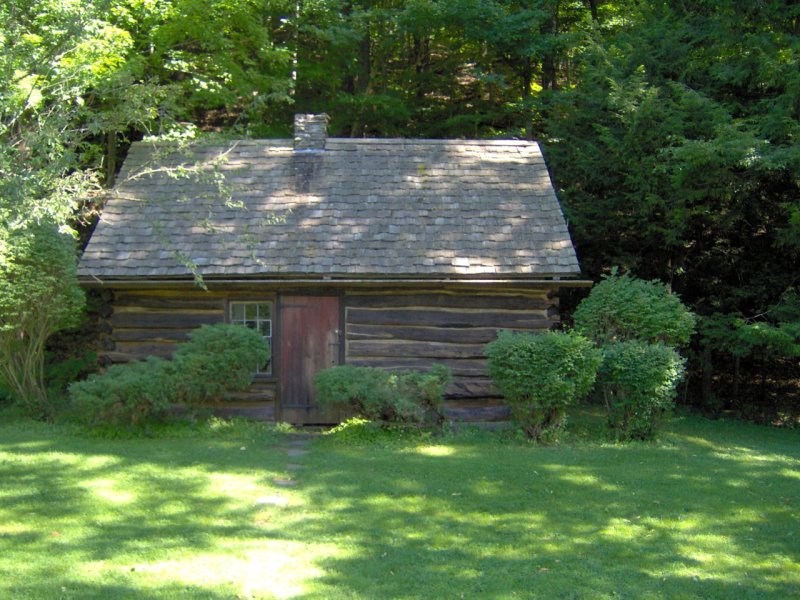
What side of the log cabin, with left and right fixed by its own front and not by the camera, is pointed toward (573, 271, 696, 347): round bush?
left

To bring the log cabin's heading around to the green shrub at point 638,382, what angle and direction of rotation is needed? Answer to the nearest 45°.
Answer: approximately 45° to its left

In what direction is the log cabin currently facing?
toward the camera

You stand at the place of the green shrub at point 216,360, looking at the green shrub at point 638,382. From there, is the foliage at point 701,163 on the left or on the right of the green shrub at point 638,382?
left

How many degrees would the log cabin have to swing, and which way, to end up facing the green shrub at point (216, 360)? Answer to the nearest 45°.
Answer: approximately 45° to its right

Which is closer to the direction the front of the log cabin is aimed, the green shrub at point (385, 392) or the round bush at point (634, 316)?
the green shrub

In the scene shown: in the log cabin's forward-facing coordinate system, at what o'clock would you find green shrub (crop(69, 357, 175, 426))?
The green shrub is roughly at 2 o'clock from the log cabin.

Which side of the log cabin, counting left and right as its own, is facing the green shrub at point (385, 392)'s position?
front

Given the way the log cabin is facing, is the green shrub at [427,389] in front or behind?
in front

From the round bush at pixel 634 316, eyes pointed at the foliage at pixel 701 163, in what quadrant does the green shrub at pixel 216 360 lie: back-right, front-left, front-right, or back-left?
back-left

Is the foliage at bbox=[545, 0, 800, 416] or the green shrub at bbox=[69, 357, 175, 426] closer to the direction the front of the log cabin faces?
the green shrub

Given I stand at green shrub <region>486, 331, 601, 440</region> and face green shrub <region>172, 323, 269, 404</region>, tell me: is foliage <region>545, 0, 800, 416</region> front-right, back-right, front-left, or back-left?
back-right
